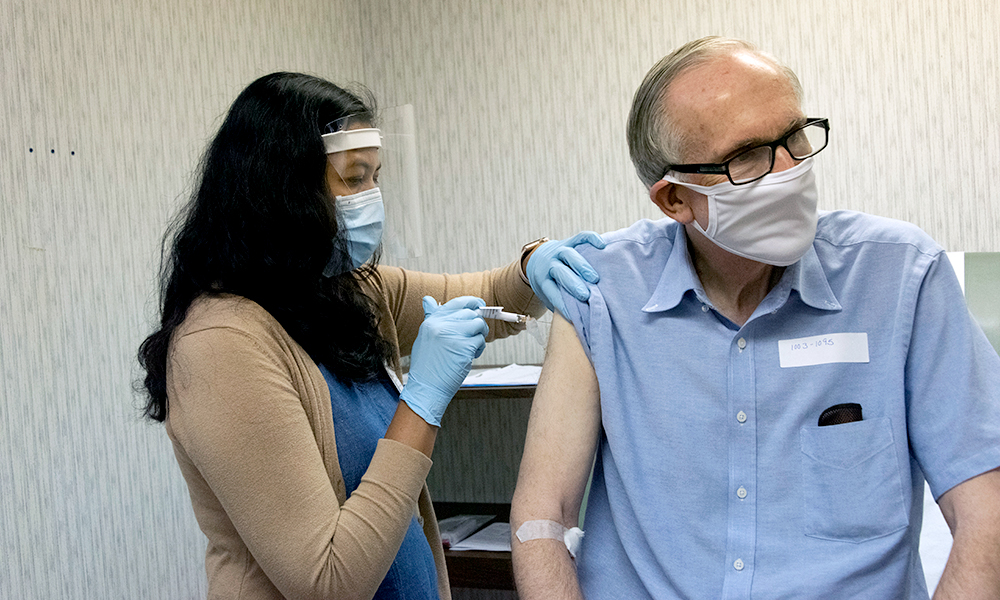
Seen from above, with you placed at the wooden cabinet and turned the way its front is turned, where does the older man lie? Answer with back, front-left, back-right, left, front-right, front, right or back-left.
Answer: front

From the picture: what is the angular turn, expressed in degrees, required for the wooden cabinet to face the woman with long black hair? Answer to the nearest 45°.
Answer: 0° — it already faces them

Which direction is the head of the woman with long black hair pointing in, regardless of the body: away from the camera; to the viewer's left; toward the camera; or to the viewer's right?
to the viewer's right

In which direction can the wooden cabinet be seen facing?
toward the camera

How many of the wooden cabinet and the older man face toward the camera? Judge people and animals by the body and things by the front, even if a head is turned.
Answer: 2

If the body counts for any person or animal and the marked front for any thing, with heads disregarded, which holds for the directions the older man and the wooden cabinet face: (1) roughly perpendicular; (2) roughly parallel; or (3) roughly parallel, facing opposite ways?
roughly parallel

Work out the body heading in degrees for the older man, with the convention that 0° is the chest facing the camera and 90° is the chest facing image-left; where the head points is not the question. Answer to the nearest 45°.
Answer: approximately 0°
